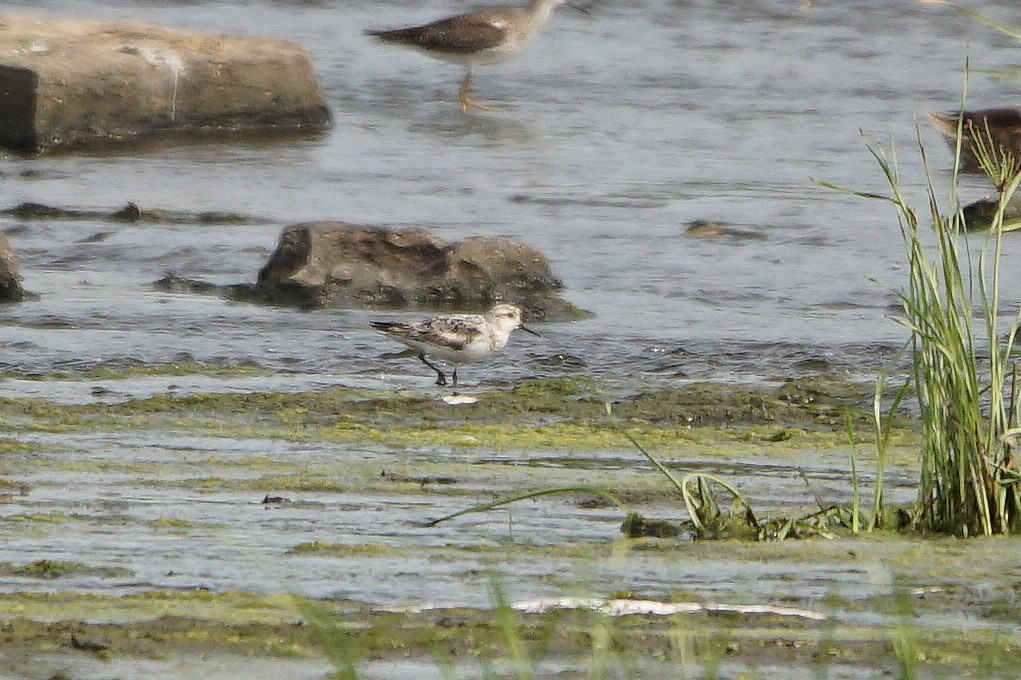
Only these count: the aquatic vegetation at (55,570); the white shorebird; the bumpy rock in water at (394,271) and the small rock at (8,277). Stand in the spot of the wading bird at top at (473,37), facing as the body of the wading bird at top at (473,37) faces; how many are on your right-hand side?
4

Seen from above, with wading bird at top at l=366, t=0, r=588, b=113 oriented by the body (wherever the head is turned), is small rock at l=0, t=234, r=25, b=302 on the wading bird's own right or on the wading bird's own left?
on the wading bird's own right

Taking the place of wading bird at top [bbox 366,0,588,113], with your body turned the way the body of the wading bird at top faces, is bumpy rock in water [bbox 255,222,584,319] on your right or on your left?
on your right

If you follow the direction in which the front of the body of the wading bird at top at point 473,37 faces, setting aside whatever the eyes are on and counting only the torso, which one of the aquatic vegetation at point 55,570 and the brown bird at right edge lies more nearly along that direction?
the brown bird at right edge

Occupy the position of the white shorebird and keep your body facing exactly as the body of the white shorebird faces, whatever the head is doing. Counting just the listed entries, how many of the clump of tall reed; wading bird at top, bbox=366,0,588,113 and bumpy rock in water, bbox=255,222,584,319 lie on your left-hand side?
2

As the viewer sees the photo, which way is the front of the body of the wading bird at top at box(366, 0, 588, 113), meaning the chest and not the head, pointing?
to the viewer's right

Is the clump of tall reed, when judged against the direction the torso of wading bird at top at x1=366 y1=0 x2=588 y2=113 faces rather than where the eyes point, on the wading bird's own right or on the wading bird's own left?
on the wading bird's own right

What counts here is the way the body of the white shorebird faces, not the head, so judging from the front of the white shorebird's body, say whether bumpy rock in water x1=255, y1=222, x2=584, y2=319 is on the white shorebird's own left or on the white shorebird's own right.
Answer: on the white shorebird's own left

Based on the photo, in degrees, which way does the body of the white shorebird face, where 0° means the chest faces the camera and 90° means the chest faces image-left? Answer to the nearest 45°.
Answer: approximately 270°

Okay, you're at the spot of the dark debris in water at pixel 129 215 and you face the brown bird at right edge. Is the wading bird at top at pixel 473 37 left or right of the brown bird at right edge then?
left
